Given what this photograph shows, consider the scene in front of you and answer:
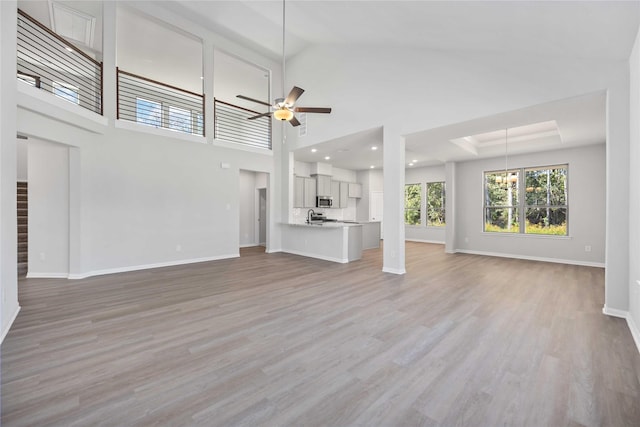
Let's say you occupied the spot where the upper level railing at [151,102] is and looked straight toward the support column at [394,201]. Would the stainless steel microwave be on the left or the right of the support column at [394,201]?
left

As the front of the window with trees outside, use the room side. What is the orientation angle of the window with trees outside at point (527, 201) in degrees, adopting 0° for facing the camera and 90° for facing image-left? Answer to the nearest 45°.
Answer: approximately 45°

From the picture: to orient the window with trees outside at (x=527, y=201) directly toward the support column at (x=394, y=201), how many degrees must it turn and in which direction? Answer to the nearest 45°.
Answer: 0° — it already faces it

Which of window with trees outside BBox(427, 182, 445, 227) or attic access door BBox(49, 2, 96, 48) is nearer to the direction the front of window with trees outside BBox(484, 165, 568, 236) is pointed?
the attic access door

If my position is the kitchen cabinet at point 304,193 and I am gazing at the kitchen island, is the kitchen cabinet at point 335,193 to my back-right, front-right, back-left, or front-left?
back-left

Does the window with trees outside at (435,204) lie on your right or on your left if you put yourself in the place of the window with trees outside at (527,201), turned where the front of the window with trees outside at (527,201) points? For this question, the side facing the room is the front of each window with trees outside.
on your right

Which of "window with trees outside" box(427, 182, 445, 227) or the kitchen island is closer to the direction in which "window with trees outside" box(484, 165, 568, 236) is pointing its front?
the kitchen island
